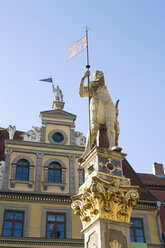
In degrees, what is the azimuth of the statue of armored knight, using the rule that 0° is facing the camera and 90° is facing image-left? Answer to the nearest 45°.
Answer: approximately 45°

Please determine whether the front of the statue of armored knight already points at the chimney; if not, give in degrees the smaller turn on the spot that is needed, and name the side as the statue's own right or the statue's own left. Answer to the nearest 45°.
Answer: approximately 135° to the statue's own left
